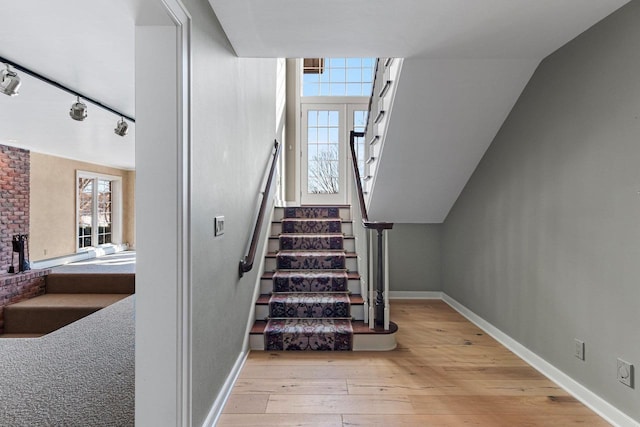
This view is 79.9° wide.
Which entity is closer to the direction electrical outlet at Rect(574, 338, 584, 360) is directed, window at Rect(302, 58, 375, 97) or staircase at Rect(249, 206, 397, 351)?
the staircase

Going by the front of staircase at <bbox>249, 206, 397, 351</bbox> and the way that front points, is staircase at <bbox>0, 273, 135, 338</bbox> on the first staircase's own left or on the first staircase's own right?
on the first staircase's own right

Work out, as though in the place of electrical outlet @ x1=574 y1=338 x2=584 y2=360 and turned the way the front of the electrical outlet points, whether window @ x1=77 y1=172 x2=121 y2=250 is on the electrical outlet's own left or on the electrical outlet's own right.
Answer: on the electrical outlet's own right

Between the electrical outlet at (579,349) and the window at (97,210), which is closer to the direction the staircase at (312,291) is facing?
the electrical outlet

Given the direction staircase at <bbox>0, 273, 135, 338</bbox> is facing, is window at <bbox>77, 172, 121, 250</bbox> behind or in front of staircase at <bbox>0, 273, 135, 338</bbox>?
behind

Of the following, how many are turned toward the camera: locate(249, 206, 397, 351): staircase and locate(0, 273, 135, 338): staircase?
2

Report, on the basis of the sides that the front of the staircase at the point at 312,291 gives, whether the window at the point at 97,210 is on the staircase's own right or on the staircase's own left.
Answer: on the staircase's own right
